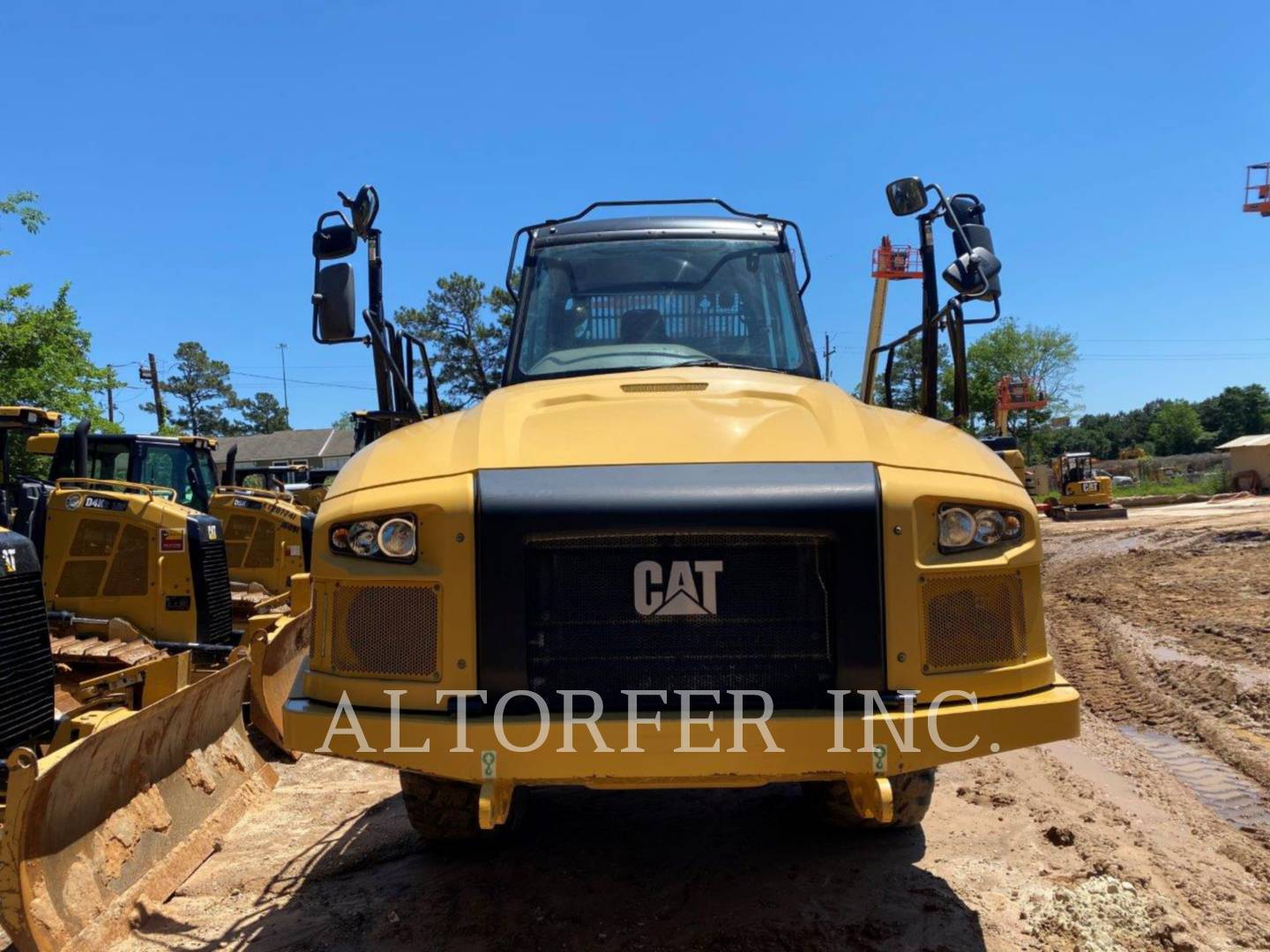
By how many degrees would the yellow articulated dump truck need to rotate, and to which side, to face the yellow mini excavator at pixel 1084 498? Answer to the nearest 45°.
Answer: approximately 135° to its left

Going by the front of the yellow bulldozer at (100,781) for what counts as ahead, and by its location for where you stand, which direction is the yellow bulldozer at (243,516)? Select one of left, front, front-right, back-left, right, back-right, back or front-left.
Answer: back-left

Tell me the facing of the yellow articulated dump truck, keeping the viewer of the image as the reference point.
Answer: facing the viewer

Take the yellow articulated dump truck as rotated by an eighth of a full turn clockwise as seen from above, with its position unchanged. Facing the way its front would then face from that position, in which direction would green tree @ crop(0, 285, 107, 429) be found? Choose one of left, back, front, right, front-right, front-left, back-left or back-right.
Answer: right

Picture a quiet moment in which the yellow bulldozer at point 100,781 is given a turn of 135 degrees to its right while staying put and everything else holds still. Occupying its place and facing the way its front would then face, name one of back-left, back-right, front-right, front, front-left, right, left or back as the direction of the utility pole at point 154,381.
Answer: right

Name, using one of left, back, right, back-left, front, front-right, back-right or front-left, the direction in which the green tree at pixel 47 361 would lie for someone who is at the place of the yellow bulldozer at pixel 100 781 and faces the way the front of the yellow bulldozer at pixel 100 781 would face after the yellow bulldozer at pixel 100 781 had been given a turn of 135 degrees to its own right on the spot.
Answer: right

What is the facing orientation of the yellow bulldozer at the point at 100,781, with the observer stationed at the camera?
facing the viewer and to the right of the viewer
